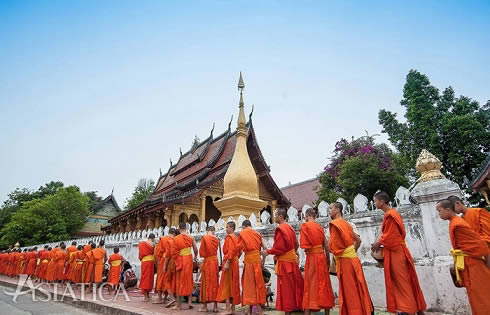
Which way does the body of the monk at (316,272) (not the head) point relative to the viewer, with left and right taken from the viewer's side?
facing away from the viewer and to the left of the viewer

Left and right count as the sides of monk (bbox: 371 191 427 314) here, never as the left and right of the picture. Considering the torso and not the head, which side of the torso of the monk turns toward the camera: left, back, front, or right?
left

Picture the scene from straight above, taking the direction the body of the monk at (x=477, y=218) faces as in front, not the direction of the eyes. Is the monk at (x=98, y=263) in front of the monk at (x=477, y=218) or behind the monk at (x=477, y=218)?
in front

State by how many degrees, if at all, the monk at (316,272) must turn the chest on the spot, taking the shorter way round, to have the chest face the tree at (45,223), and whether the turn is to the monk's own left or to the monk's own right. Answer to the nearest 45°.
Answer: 0° — they already face it

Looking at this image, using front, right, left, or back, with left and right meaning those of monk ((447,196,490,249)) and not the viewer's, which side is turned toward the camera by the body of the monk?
left

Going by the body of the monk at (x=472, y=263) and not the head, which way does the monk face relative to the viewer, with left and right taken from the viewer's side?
facing to the left of the viewer

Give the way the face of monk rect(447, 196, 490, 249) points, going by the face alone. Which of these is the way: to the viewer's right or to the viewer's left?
to the viewer's left

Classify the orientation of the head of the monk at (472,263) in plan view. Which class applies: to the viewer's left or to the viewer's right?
to the viewer's left

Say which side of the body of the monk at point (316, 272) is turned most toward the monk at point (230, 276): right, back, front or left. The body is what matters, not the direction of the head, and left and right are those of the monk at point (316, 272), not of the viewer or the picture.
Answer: front

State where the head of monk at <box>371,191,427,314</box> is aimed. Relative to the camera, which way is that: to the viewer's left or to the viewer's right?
to the viewer's left

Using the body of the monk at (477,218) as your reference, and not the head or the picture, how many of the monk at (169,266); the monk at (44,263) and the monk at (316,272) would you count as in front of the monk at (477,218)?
3

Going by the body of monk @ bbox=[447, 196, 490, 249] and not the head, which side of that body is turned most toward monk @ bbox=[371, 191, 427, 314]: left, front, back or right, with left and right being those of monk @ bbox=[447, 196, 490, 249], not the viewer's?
front

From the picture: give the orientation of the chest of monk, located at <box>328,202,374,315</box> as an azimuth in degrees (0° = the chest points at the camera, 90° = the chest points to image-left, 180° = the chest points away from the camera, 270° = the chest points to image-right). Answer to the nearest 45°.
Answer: approximately 135°

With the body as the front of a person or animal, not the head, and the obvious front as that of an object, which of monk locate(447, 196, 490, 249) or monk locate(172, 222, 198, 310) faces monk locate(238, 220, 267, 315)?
monk locate(447, 196, 490, 249)
